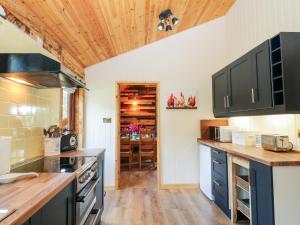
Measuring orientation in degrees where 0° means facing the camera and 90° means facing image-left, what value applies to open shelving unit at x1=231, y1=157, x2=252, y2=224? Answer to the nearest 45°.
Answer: approximately 45°

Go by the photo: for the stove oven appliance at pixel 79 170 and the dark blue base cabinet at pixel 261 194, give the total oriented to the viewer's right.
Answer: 1

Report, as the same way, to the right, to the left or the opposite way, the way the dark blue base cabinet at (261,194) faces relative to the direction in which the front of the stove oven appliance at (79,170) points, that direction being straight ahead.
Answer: the opposite way

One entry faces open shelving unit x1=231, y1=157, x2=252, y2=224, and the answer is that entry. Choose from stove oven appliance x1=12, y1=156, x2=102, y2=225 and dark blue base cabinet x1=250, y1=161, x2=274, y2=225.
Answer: the stove oven appliance

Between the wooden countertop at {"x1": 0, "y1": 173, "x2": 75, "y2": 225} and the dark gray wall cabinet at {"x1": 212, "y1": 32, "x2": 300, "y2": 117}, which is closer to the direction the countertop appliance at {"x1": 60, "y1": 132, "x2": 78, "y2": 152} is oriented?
the dark gray wall cabinet

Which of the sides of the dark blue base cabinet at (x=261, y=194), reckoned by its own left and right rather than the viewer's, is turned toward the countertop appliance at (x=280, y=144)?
back

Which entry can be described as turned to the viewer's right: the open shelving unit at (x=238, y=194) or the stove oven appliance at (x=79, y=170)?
the stove oven appliance

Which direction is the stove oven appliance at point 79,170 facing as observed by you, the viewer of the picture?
facing to the right of the viewer

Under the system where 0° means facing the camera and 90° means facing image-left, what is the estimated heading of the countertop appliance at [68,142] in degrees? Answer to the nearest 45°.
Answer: approximately 315°
